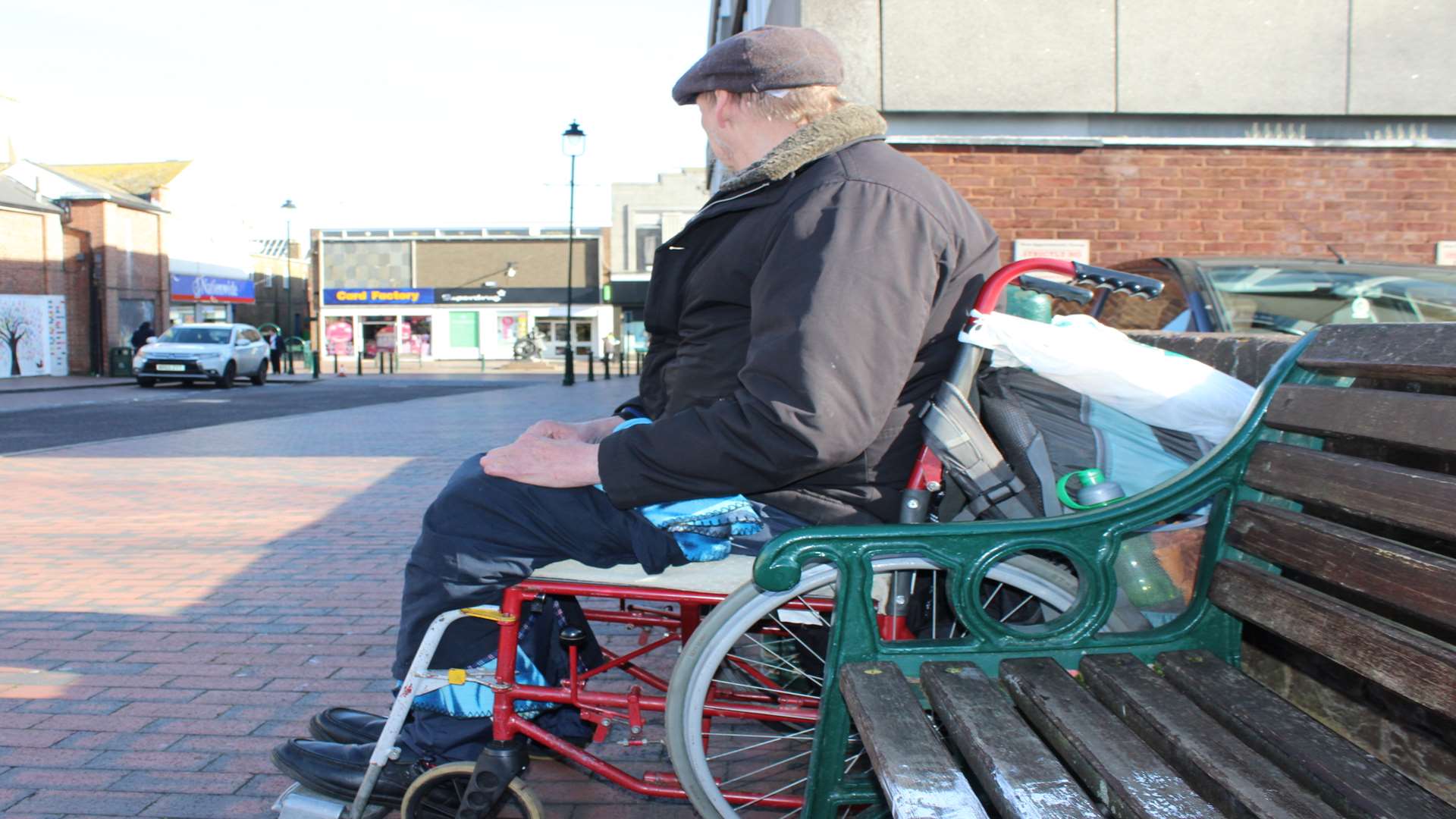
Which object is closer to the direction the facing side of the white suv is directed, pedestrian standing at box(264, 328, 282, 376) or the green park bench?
the green park bench

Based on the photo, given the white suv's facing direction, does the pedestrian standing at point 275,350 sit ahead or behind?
behind

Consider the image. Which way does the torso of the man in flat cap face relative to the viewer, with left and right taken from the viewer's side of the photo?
facing to the left of the viewer

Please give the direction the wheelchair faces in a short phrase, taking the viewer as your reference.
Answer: facing to the left of the viewer

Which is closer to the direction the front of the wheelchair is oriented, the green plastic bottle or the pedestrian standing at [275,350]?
the pedestrian standing

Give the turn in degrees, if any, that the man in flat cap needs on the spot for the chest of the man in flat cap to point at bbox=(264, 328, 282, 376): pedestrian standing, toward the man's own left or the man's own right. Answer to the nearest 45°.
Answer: approximately 90° to the man's own right

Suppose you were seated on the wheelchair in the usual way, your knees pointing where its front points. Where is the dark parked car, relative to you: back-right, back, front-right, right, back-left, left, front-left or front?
back-right

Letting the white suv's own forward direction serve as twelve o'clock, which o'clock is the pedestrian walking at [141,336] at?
The pedestrian walking is roughly at 4 o'clock from the white suv.

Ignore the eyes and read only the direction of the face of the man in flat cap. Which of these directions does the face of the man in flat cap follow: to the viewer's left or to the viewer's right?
to the viewer's left
